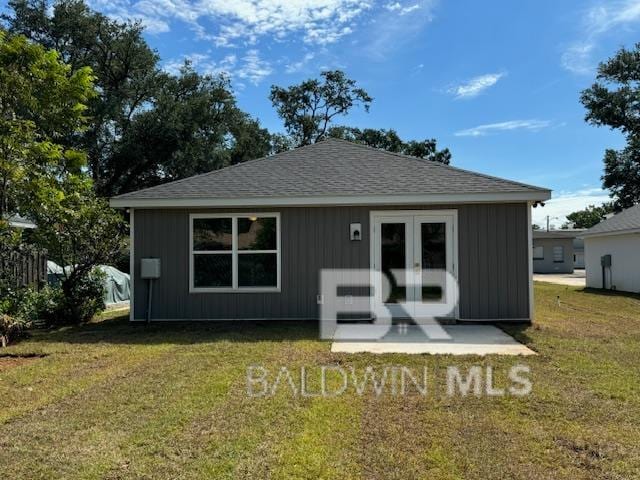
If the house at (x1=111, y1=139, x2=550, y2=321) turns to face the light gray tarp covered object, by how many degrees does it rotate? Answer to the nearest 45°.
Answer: approximately 45° to its left

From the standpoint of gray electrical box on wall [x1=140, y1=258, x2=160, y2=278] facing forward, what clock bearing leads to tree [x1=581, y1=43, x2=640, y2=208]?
The tree is roughly at 8 o'clock from the gray electrical box on wall.

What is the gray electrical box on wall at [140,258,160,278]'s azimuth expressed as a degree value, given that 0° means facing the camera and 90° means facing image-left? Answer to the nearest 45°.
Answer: approximately 0°

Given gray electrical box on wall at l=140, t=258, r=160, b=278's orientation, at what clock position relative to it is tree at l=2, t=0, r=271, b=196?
The tree is roughly at 6 o'clock from the gray electrical box on wall.

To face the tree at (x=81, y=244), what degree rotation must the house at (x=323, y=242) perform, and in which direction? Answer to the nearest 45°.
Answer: approximately 90° to its left

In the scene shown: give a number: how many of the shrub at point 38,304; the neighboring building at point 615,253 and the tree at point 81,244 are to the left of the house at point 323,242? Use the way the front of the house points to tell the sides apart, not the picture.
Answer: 2

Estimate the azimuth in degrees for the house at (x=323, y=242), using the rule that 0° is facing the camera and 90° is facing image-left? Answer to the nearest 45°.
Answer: approximately 180°

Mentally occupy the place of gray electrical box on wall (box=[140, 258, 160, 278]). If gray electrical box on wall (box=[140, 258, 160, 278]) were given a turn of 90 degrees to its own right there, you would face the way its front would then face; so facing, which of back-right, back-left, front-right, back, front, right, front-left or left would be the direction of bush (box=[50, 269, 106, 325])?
front-right
